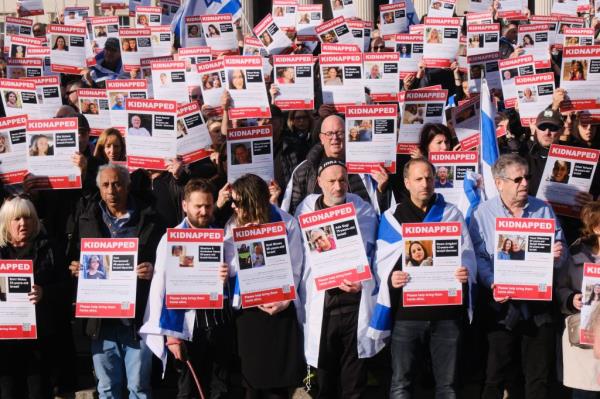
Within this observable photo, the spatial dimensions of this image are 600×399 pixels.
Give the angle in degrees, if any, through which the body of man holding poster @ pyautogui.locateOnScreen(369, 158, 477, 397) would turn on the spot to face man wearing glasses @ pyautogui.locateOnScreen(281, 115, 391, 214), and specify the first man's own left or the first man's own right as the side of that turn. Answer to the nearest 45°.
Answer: approximately 135° to the first man's own right

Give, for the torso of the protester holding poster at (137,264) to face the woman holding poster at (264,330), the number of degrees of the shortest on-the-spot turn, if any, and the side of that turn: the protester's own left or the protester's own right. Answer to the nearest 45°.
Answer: approximately 45° to the protester's own left

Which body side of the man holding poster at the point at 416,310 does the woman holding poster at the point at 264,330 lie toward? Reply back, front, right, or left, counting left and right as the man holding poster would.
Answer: right

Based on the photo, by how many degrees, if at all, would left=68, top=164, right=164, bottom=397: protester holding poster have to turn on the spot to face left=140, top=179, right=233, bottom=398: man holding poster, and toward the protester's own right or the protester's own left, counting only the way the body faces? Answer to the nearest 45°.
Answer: approximately 45° to the protester's own left

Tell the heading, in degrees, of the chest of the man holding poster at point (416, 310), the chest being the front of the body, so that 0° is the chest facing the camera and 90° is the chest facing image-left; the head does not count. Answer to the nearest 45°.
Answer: approximately 0°

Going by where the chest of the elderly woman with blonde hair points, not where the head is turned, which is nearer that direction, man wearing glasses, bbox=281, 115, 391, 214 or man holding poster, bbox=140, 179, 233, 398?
the man holding poster

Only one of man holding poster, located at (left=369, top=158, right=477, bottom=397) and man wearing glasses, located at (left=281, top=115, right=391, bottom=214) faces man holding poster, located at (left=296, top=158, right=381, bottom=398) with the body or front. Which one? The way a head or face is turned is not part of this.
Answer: the man wearing glasses

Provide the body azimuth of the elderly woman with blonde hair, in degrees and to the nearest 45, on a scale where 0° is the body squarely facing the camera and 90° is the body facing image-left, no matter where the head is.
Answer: approximately 0°

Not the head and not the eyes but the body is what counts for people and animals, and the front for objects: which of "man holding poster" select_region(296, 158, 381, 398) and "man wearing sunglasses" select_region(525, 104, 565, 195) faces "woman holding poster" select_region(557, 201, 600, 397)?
the man wearing sunglasses

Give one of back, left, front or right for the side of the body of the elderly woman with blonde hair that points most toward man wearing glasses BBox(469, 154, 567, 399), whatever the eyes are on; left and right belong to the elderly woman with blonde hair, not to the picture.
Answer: left
